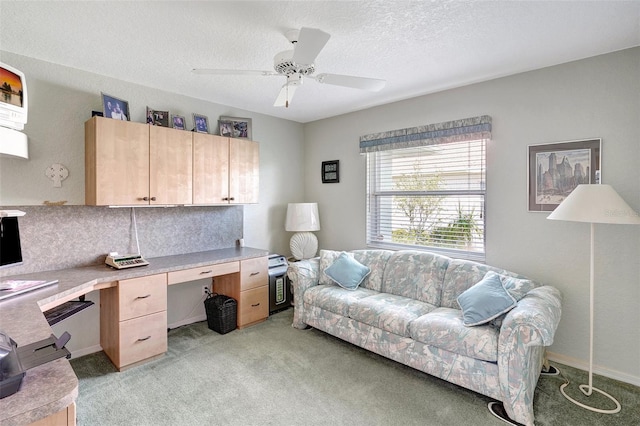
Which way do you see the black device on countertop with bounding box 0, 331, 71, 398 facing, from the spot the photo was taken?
facing away from the viewer and to the right of the viewer

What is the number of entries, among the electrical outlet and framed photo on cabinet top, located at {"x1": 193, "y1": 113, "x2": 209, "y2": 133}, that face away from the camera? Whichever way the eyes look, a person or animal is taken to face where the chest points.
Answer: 0

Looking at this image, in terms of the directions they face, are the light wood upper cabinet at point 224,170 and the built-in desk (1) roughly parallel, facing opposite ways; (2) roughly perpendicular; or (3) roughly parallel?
roughly parallel

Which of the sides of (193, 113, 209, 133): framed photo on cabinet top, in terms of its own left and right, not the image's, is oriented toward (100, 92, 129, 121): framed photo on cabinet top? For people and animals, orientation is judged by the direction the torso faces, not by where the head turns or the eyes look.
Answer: right

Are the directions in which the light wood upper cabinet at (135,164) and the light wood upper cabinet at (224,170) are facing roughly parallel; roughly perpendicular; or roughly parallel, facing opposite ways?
roughly parallel

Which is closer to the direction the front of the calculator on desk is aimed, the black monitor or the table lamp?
the table lamp

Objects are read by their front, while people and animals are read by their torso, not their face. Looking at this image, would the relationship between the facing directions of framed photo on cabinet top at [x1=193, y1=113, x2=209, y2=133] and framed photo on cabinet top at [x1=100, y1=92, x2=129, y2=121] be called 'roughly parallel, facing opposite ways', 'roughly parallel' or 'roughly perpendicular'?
roughly parallel

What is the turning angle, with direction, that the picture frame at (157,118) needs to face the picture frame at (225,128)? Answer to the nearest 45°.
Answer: approximately 45° to its left

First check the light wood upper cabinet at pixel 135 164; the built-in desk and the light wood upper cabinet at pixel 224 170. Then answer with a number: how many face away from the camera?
0

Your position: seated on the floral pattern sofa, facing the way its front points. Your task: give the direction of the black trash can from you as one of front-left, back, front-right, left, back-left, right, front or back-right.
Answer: front-right
